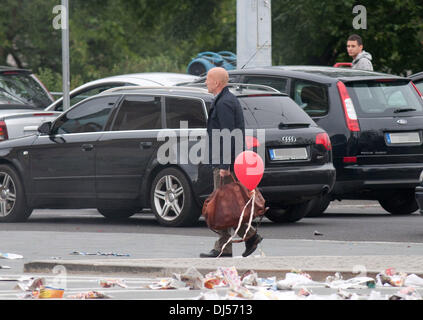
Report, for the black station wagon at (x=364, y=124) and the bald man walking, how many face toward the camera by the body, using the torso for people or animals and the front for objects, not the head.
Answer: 0

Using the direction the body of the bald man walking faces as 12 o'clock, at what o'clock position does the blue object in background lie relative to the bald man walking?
The blue object in background is roughly at 3 o'clock from the bald man walking.

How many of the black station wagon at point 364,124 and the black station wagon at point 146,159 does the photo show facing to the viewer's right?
0

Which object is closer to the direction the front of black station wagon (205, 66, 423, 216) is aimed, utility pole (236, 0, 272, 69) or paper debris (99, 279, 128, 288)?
the utility pole

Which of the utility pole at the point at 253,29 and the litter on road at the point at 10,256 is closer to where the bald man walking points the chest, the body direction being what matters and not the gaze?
the litter on road

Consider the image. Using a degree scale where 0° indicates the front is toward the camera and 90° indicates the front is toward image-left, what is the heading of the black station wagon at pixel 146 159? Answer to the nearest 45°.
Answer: approximately 135°

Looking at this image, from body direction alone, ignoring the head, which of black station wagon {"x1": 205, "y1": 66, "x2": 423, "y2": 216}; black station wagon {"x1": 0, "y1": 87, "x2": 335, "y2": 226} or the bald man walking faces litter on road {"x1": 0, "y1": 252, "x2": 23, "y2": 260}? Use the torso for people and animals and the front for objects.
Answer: the bald man walking

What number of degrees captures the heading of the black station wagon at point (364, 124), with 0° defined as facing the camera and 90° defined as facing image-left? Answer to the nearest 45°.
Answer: approximately 135°

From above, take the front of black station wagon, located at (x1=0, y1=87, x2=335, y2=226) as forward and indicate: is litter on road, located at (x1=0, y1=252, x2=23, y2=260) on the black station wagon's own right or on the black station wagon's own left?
on the black station wagon's own left

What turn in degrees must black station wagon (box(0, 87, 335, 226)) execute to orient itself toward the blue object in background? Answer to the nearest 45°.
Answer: approximately 45° to its right
